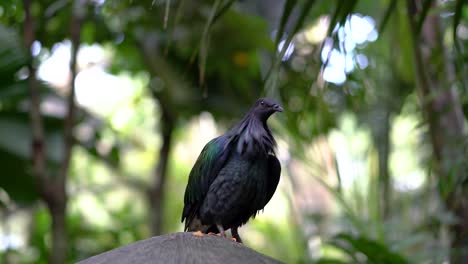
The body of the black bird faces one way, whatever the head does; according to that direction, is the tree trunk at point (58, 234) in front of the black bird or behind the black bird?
behind

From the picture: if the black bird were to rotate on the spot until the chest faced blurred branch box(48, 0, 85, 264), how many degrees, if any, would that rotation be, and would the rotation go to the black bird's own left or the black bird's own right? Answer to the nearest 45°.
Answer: approximately 180°

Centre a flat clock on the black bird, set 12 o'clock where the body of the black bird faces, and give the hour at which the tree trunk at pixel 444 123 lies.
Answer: The tree trunk is roughly at 9 o'clock from the black bird.

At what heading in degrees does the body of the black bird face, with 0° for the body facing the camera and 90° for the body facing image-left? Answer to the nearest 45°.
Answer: approximately 315°

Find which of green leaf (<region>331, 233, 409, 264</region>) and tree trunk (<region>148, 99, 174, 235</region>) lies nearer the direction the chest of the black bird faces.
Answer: the green leaf

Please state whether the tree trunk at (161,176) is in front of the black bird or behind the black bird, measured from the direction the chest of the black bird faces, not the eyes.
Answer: behind

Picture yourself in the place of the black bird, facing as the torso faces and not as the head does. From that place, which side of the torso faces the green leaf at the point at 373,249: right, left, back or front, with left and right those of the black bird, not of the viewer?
left
